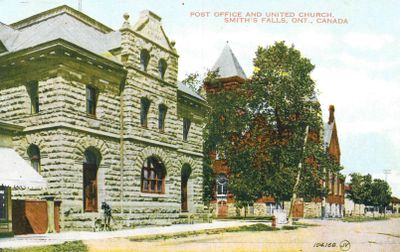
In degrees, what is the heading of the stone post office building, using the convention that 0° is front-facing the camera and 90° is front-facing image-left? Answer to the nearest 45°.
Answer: approximately 315°

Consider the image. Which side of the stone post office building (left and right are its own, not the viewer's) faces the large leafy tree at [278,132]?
left
